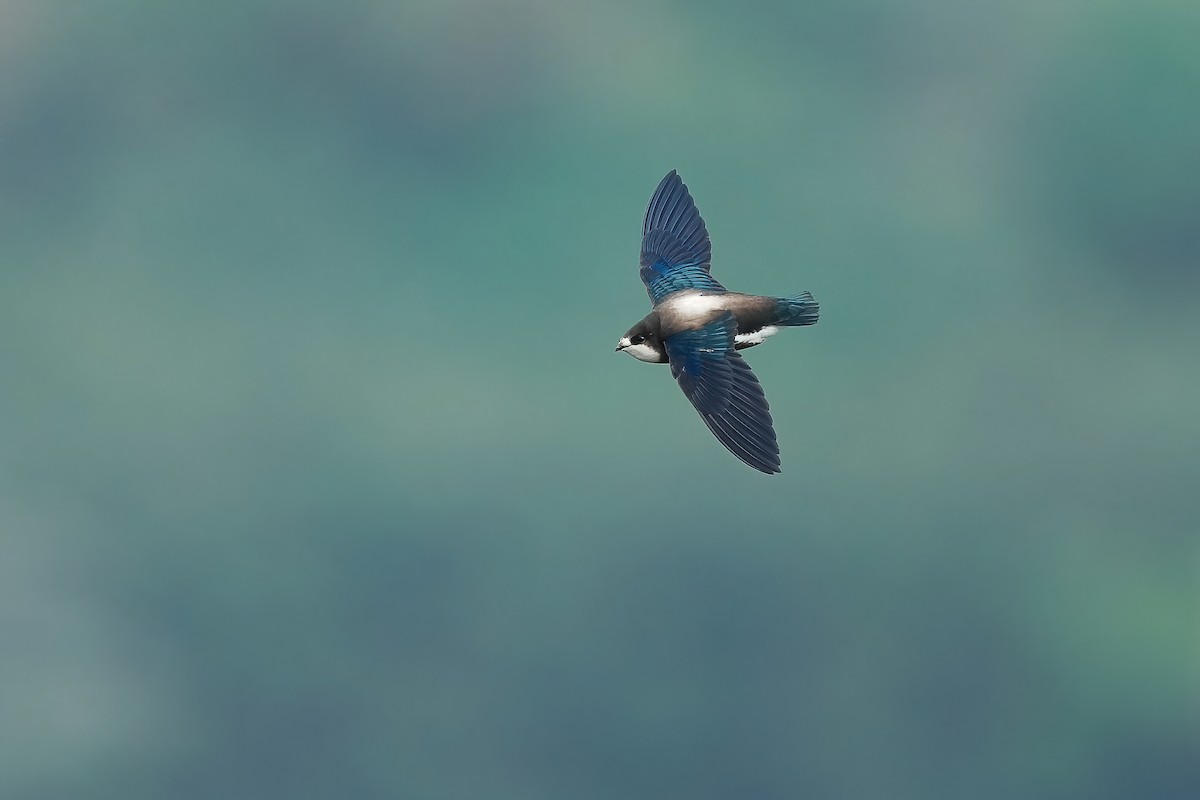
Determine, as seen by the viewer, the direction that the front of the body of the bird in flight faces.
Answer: to the viewer's left
